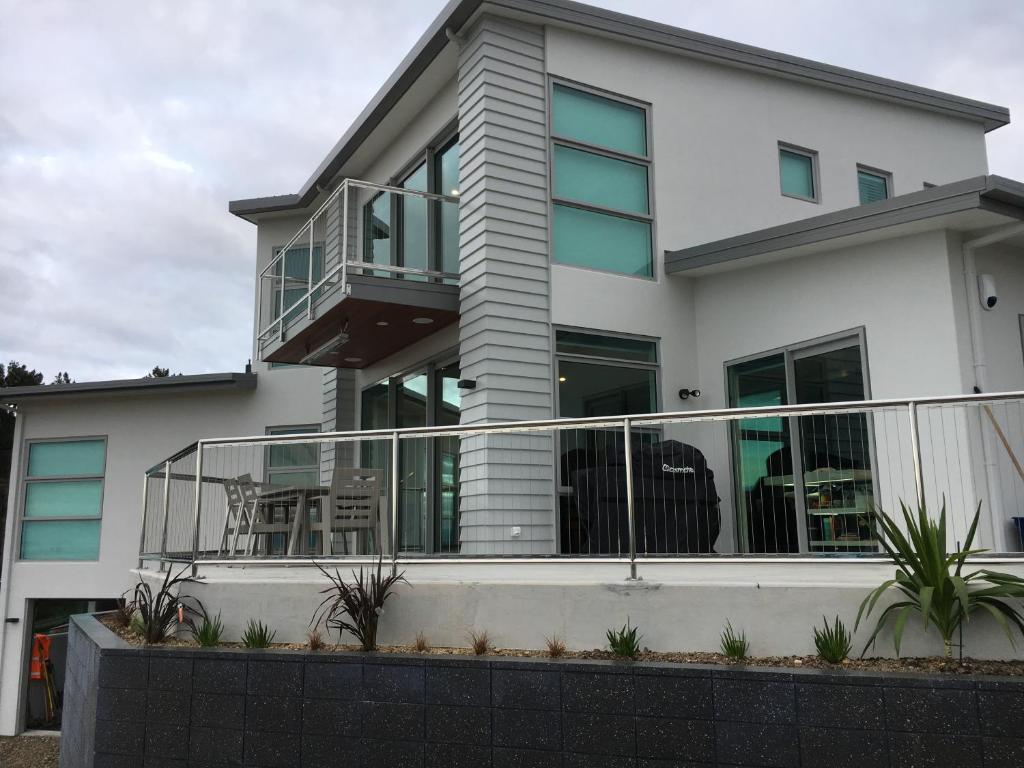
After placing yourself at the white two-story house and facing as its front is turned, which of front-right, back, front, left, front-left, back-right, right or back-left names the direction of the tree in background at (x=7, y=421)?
right

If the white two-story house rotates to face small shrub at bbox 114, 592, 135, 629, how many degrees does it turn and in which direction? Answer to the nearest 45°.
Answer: approximately 45° to its right

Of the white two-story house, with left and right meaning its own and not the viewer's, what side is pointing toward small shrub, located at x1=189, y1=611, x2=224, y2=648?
front

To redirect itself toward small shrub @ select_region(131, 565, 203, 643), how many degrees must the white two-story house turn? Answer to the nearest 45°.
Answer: approximately 45° to its right

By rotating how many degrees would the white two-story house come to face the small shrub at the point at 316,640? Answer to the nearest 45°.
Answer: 0° — it already faces it

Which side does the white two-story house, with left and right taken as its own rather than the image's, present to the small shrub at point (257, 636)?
front

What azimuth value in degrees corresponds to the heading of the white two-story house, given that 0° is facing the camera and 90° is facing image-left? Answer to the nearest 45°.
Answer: approximately 45°
